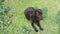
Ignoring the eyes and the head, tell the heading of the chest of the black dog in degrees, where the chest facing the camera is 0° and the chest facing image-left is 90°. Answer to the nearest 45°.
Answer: approximately 315°
